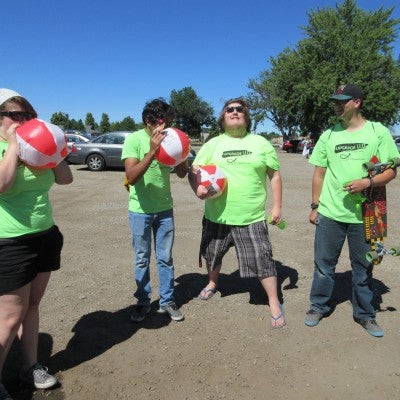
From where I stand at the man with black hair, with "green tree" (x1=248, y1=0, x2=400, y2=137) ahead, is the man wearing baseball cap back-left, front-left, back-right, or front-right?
front-right

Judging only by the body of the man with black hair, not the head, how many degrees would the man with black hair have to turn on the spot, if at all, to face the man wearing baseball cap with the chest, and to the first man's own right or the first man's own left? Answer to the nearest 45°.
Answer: approximately 45° to the first man's own left

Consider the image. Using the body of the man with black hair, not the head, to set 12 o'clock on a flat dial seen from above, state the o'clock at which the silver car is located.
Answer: The silver car is roughly at 7 o'clock from the man with black hair.

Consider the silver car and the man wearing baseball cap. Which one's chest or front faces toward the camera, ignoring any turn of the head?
the man wearing baseball cap

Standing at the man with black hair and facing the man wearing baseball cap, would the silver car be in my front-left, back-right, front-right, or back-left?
back-left

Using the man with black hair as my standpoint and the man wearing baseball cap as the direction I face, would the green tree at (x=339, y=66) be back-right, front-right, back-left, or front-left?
front-left

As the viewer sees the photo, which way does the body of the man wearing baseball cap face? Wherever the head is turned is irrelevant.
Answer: toward the camera

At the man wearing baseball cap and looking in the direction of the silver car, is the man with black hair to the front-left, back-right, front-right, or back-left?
front-left

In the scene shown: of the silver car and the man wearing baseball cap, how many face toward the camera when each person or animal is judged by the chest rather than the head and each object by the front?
1
